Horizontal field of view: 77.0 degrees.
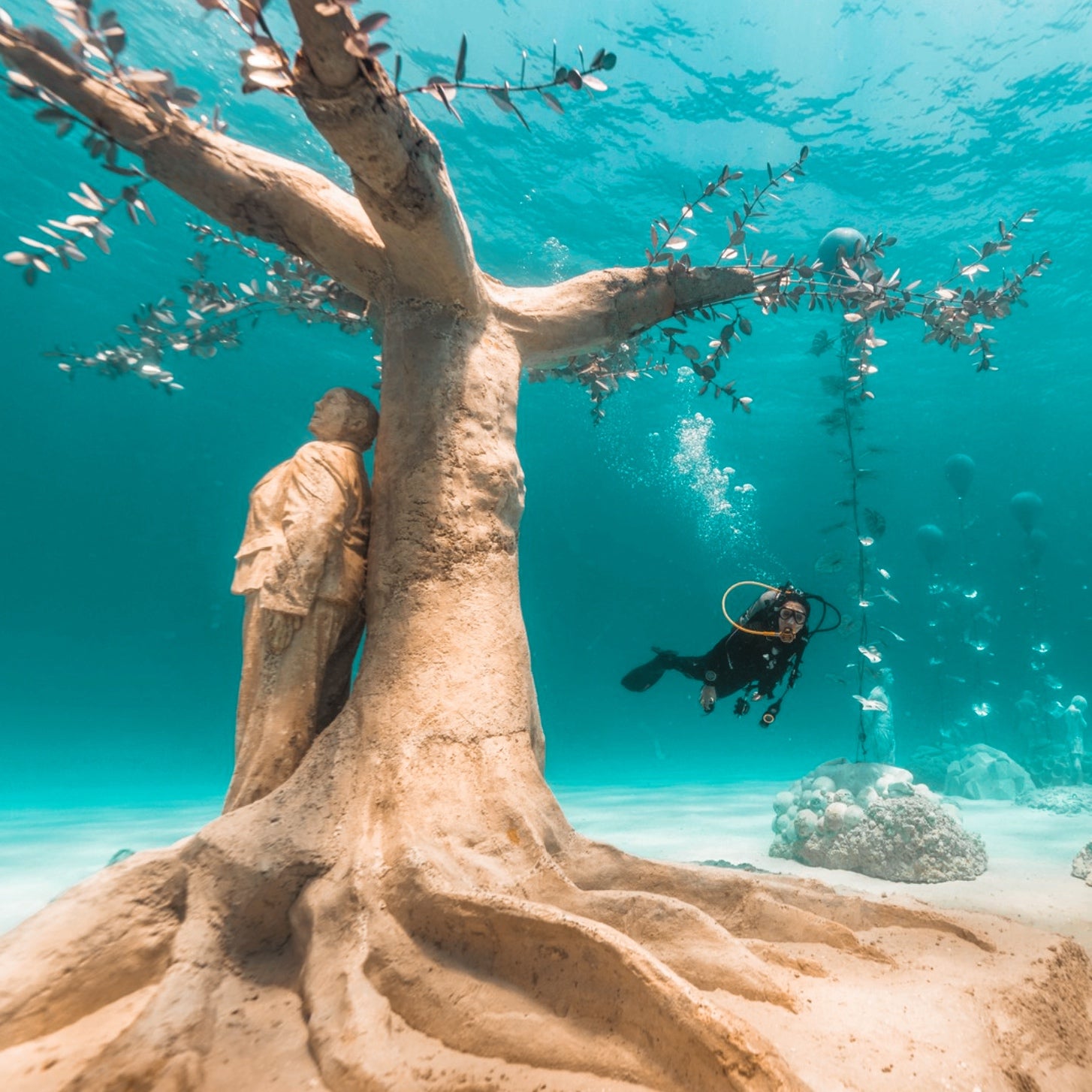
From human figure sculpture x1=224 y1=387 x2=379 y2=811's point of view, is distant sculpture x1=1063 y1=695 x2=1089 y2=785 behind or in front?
behind

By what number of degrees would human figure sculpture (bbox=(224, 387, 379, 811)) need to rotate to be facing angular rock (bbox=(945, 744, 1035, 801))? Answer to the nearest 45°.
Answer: approximately 135° to its right

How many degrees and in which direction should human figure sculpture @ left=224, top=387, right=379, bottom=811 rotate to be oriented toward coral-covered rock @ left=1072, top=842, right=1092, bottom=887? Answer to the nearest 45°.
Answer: approximately 180°

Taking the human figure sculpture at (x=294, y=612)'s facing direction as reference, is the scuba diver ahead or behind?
behind

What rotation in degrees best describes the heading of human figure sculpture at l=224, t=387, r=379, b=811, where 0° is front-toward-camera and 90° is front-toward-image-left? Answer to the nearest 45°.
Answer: approximately 90°

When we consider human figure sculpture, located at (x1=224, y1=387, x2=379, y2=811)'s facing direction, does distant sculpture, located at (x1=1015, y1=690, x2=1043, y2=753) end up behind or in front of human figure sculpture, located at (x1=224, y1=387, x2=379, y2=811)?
behind

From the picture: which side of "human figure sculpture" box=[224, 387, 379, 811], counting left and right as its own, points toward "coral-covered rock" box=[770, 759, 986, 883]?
back

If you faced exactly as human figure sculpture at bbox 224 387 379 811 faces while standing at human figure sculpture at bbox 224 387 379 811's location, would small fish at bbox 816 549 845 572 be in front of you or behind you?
behind
